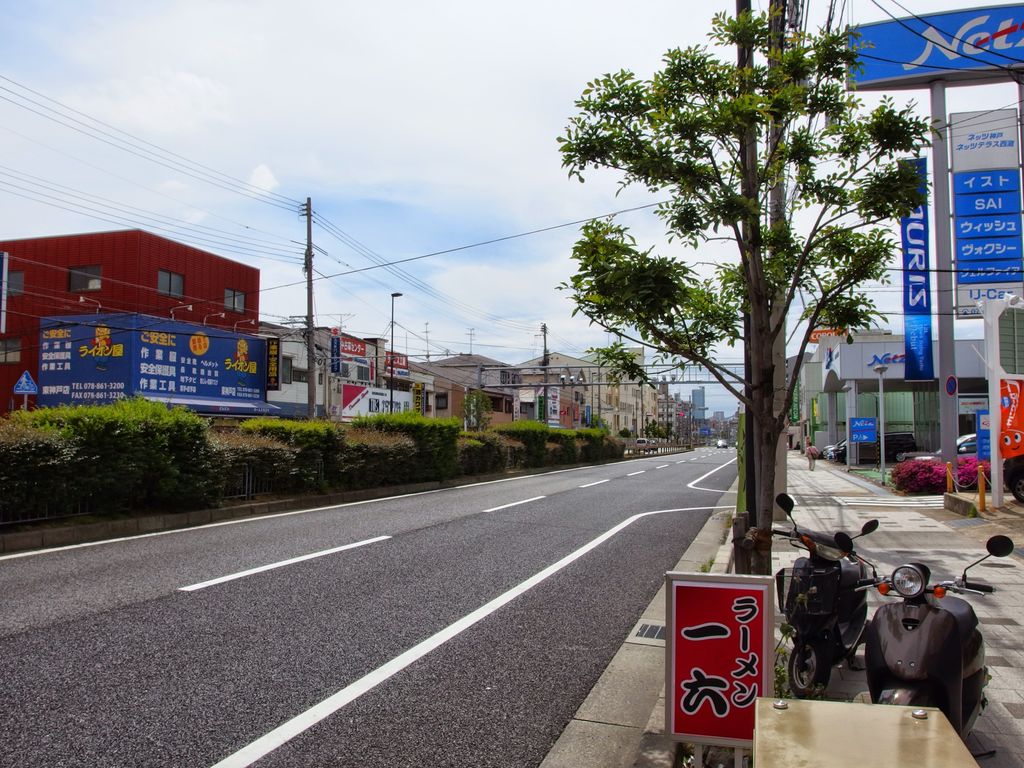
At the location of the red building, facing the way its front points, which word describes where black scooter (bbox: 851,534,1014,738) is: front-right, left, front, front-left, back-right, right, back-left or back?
front-right

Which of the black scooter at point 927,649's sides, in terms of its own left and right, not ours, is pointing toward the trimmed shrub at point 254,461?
right

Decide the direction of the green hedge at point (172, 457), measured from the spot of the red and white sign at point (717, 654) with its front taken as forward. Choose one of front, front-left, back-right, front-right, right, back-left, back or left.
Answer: back-right

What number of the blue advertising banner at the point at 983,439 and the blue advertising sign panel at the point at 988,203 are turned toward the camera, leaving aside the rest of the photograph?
2

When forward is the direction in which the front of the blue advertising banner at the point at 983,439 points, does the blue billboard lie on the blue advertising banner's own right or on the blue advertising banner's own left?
on the blue advertising banner's own right

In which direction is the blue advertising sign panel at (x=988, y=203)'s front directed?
toward the camera

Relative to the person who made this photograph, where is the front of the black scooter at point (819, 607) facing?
facing the viewer and to the left of the viewer

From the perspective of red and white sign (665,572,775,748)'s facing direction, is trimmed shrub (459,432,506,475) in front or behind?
behind

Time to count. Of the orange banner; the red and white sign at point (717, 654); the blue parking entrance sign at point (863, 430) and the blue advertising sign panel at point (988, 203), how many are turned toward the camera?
4

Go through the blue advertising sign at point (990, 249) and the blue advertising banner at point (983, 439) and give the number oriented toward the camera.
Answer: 2

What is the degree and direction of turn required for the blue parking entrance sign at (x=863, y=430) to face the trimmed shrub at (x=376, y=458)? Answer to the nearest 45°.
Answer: approximately 45° to its right

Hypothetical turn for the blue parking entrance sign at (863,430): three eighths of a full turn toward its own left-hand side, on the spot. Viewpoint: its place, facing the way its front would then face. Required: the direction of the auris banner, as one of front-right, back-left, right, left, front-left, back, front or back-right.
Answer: back-right

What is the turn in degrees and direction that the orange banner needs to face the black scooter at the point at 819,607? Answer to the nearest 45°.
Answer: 0° — it already faces it

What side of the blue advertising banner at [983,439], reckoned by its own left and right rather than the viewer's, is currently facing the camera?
front

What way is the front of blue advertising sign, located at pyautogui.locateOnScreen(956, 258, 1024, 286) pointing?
toward the camera

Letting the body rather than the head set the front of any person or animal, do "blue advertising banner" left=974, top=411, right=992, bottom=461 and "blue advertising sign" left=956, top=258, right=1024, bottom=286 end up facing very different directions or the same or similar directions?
same or similar directions

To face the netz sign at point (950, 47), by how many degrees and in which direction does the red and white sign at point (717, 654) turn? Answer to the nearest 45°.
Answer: approximately 180°

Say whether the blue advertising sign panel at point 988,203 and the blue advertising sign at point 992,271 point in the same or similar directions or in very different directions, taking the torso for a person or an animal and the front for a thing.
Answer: same or similar directions
